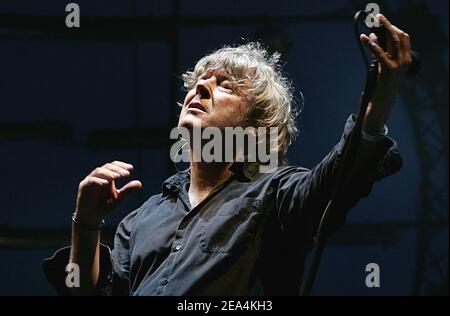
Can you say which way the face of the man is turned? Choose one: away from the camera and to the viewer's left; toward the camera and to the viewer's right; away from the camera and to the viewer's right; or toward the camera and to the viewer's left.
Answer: toward the camera and to the viewer's left

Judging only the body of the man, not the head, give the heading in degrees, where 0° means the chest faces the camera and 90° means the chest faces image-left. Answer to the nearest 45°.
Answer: approximately 45°
